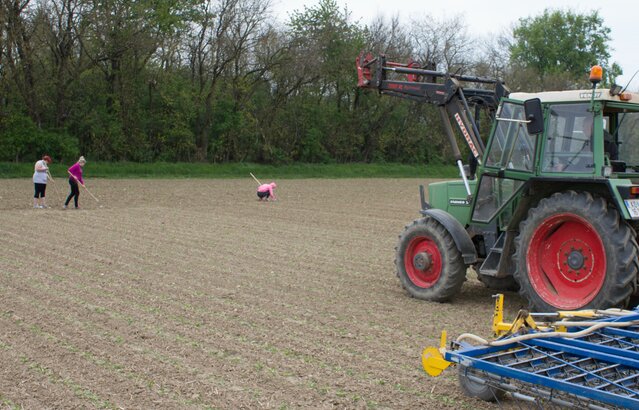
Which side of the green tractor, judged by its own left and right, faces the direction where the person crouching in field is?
front

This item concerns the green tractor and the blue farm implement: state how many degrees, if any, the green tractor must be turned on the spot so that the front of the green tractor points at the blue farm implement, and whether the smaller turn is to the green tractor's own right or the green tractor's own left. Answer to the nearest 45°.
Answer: approximately 135° to the green tractor's own left

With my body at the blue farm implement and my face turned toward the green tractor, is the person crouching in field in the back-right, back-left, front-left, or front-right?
front-left

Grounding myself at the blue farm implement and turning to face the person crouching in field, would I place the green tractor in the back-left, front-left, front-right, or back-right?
front-right

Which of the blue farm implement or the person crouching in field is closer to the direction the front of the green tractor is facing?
the person crouching in field

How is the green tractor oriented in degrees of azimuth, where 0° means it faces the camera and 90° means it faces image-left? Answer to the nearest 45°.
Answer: approximately 135°
